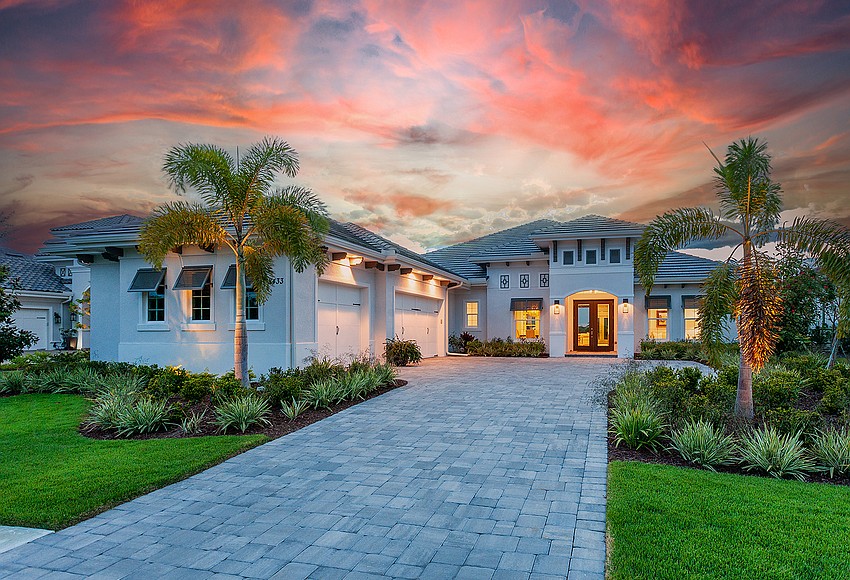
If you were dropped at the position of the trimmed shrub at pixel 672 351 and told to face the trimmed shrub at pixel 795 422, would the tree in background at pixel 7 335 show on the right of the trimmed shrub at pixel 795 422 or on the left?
right

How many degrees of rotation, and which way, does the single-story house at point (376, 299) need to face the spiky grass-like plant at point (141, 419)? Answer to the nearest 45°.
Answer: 0° — it already faces it

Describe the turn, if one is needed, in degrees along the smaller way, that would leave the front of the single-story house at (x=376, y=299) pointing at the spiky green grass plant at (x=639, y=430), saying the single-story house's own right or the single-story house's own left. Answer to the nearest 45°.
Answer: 0° — it already faces it

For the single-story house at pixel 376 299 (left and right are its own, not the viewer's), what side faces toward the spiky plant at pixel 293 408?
front

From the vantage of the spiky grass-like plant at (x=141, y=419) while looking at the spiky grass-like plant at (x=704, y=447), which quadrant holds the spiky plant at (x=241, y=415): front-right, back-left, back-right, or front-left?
front-left

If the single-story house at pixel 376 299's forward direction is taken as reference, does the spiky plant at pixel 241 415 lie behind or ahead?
ahead

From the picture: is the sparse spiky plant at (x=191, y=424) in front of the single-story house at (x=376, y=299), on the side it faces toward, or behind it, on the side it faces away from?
in front

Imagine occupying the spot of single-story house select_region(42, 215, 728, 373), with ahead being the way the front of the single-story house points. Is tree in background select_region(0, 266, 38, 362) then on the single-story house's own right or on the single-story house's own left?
on the single-story house's own right

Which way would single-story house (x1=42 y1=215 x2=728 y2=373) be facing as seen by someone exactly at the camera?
facing the viewer

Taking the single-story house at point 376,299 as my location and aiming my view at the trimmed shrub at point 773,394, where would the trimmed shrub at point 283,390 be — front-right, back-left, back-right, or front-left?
front-right

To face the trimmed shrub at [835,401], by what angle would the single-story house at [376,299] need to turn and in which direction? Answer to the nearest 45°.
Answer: approximately 45° to its left

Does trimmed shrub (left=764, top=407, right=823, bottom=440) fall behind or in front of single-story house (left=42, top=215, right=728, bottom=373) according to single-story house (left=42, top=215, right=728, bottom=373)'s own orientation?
in front

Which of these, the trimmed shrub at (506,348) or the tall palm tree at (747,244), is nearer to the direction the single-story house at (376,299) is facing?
the tall palm tree
